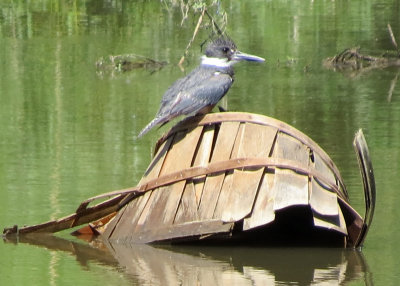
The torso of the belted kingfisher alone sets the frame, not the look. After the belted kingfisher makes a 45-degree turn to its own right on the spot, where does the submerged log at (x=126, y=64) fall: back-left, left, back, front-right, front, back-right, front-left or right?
back-left

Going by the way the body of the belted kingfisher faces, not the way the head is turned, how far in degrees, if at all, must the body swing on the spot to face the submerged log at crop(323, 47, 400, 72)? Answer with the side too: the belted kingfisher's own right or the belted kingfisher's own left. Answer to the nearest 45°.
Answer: approximately 90° to the belted kingfisher's own left

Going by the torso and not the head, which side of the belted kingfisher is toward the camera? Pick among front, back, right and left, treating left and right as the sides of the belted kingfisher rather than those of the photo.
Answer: right
